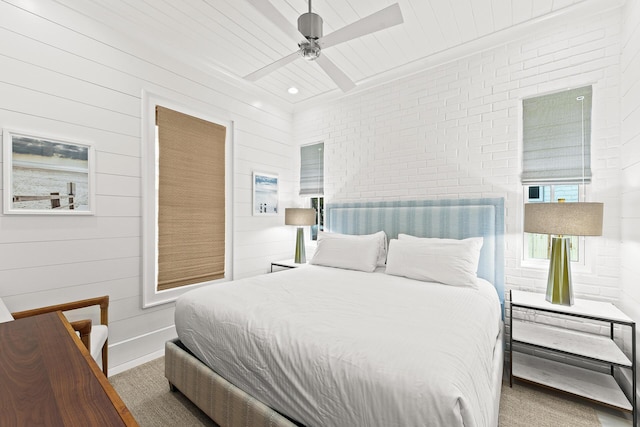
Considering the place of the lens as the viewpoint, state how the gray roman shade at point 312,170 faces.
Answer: facing the viewer and to the left of the viewer

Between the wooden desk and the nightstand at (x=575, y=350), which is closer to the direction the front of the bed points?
the wooden desk

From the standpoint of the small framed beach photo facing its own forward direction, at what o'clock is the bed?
The bed is roughly at 1 o'clock from the small framed beach photo.

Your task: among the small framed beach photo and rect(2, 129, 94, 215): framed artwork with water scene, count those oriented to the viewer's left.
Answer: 0

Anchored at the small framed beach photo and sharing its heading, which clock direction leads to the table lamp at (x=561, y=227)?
The table lamp is roughly at 12 o'clock from the small framed beach photo.

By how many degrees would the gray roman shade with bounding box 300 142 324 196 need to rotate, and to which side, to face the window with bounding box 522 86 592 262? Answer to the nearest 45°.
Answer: approximately 90° to its left

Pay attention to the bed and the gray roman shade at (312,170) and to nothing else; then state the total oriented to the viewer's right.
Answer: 0

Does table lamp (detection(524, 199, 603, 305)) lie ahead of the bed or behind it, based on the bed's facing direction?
behind

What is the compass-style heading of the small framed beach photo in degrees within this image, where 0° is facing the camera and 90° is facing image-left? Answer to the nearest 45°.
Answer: approximately 315°

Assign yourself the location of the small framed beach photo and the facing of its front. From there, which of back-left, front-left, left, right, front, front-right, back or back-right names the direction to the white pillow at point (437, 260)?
front

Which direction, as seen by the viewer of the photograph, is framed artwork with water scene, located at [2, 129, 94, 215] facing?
facing the viewer and to the right of the viewer

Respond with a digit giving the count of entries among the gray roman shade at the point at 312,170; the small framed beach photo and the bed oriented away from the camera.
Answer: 0

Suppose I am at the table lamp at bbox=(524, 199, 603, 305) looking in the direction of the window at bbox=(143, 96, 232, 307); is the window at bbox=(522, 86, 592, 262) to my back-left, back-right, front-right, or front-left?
back-right

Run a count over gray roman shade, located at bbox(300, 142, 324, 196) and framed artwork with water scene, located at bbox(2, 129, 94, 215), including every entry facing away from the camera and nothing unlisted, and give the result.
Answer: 0

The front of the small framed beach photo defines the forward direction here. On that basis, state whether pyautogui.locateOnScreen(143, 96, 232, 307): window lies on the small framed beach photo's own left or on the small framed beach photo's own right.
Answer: on the small framed beach photo's own right

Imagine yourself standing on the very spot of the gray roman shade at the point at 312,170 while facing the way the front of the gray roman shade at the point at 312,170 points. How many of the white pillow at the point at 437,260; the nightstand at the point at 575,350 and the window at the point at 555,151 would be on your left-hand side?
3
